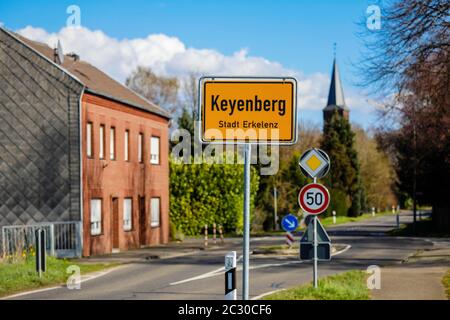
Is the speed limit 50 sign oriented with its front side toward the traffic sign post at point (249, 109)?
yes

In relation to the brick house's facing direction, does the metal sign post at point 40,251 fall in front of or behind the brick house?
in front

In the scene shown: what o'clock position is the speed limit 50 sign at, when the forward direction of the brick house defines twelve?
The speed limit 50 sign is roughly at 1 o'clock from the brick house.

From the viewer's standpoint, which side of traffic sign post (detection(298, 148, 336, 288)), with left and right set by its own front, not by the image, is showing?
front

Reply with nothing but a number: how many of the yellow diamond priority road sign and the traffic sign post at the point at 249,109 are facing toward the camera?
2

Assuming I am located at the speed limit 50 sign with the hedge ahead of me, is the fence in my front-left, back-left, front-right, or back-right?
front-left

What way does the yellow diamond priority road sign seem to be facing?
toward the camera

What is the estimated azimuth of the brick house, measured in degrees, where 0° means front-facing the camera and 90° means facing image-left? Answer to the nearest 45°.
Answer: approximately 315°

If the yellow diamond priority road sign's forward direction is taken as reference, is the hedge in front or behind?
behind
